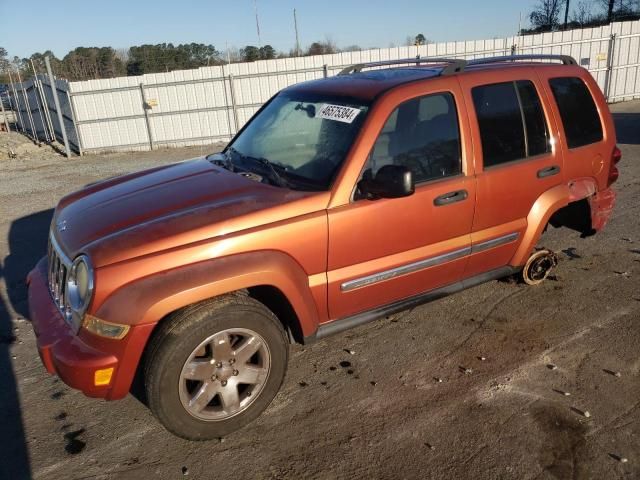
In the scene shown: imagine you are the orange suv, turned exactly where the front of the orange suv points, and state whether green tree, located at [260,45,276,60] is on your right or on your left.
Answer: on your right

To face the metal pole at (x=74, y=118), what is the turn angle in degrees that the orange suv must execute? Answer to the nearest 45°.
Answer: approximately 90° to its right

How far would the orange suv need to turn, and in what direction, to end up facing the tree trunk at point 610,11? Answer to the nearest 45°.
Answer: approximately 180°

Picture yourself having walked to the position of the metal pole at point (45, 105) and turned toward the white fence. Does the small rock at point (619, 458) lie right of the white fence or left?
right

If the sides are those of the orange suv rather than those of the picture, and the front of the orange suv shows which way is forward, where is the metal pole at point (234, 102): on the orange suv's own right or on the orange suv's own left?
on the orange suv's own right

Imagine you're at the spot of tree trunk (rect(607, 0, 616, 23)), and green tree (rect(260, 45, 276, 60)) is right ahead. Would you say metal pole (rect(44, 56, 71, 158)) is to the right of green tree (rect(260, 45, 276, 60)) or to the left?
left

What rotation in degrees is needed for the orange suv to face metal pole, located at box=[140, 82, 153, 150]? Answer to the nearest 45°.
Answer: approximately 135° to its right

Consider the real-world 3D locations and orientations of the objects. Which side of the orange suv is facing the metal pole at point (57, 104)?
right

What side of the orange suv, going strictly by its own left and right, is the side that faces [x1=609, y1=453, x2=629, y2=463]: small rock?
left

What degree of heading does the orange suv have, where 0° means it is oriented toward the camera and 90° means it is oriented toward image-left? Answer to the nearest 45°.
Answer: approximately 45°
